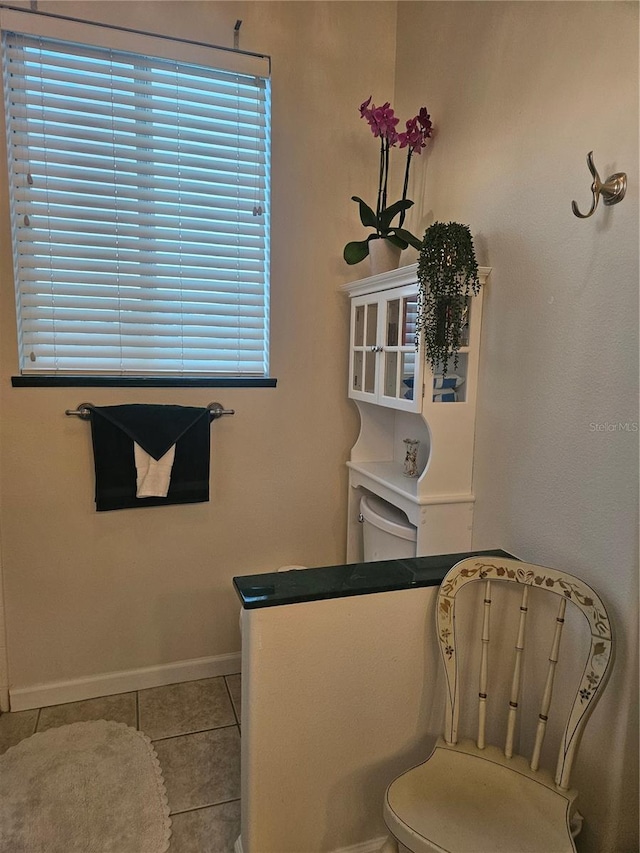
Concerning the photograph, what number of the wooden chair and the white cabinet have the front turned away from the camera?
0

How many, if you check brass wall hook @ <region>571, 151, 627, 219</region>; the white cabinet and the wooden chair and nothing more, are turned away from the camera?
0

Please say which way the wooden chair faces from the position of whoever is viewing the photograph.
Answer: facing the viewer and to the left of the viewer

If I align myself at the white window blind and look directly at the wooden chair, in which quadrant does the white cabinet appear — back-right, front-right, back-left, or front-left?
front-left

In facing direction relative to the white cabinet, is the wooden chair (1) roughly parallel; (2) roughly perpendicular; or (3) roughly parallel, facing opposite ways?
roughly parallel

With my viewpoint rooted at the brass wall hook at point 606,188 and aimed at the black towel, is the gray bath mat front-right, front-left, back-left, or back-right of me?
front-left

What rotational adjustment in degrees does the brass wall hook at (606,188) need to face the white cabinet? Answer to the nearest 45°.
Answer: approximately 90° to its right

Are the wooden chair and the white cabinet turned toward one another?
no

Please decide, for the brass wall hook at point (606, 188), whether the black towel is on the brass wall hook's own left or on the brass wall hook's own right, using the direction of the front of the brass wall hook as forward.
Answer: on the brass wall hook's own right

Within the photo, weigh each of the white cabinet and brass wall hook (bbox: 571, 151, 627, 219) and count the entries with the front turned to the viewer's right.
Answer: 0

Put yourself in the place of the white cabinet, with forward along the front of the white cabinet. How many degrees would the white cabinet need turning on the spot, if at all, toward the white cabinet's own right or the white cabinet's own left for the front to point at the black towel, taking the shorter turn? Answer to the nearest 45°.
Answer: approximately 45° to the white cabinet's own right
